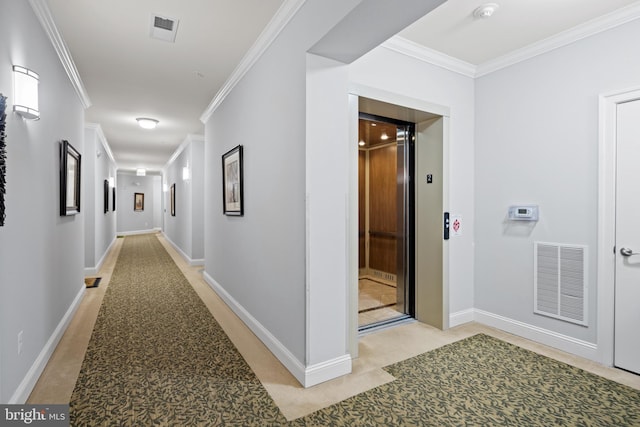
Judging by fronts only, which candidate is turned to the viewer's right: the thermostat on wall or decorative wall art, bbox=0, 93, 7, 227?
the decorative wall art

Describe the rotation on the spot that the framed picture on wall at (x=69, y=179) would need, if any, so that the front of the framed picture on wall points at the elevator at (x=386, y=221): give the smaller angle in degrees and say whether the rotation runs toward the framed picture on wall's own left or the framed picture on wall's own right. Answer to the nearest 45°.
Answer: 0° — it already faces it

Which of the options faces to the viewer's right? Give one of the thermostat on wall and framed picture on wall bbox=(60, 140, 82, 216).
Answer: the framed picture on wall

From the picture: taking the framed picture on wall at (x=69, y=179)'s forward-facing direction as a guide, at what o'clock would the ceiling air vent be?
The ceiling air vent is roughly at 2 o'clock from the framed picture on wall.

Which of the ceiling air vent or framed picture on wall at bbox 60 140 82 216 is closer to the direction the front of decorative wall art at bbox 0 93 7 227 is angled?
the ceiling air vent

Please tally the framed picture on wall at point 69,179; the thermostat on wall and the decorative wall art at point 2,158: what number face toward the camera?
1

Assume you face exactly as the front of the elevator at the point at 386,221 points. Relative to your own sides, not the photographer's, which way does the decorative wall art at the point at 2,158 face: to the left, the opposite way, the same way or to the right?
to the left

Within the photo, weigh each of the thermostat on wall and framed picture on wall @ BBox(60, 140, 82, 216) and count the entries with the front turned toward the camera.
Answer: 1

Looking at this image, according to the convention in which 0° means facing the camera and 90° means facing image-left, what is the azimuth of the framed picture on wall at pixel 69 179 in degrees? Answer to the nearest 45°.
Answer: approximately 270°

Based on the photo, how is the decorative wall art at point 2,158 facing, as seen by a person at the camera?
facing to the right of the viewer

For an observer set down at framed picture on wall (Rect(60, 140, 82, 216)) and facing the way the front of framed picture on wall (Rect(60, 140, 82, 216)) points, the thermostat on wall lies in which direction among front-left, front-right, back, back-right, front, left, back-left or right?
front-right
